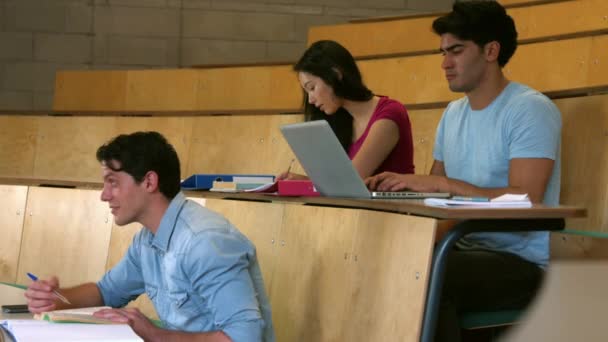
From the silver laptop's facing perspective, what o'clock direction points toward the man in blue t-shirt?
The man in blue t-shirt is roughly at 1 o'clock from the silver laptop.

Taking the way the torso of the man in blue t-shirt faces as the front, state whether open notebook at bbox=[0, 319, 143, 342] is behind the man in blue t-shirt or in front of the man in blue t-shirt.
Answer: in front

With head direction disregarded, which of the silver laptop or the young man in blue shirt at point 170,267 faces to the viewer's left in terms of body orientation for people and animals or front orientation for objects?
the young man in blue shirt

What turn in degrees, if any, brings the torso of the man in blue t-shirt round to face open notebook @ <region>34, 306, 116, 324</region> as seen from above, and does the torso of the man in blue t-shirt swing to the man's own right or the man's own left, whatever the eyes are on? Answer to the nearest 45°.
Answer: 0° — they already face it

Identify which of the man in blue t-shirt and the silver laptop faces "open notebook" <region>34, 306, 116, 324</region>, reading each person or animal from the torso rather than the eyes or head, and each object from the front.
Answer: the man in blue t-shirt

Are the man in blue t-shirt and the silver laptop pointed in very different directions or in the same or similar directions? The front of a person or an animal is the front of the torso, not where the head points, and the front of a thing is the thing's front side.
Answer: very different directions

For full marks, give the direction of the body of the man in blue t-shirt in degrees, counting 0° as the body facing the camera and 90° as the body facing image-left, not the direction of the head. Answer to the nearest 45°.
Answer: approximately 45°

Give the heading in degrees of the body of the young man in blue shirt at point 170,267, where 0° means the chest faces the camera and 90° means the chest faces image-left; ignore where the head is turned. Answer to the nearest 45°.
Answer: approximately 90°

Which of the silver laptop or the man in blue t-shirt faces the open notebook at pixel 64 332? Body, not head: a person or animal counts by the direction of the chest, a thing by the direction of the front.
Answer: the man in blue t-shirt
